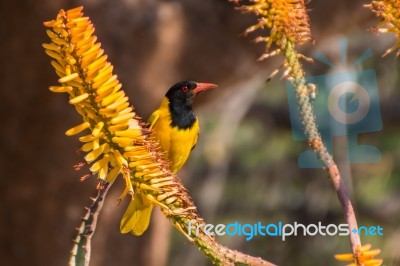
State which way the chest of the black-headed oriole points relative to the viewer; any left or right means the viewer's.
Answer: facing the viewer and to the right of the viewer
